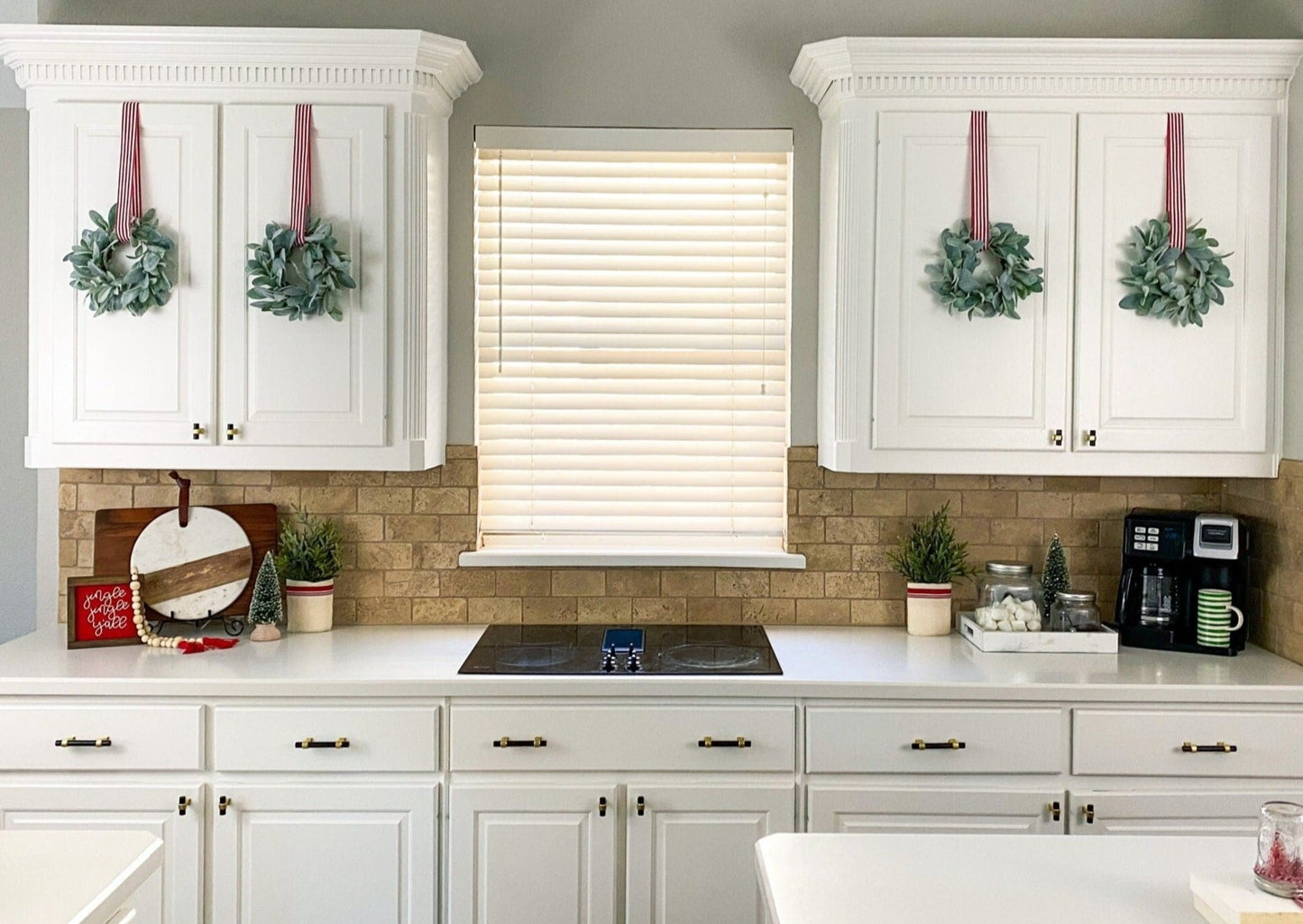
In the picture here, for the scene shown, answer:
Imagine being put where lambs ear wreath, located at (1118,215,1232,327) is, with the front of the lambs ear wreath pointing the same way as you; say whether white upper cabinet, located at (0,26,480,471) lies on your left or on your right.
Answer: on your right

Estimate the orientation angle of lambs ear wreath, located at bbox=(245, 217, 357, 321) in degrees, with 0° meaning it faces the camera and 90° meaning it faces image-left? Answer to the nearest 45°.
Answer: approximately 0°

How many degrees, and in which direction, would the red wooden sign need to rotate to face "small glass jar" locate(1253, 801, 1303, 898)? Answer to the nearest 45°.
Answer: approximately 45° to its left

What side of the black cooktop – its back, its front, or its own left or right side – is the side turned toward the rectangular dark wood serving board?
right

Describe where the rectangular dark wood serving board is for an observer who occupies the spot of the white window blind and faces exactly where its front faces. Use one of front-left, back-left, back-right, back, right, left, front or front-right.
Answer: right

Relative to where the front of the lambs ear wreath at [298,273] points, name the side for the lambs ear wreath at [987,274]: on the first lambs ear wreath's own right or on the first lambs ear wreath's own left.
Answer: on the first lambs ear wreath's own left

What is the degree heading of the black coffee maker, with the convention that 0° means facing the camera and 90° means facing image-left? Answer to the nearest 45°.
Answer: approximately 0°
